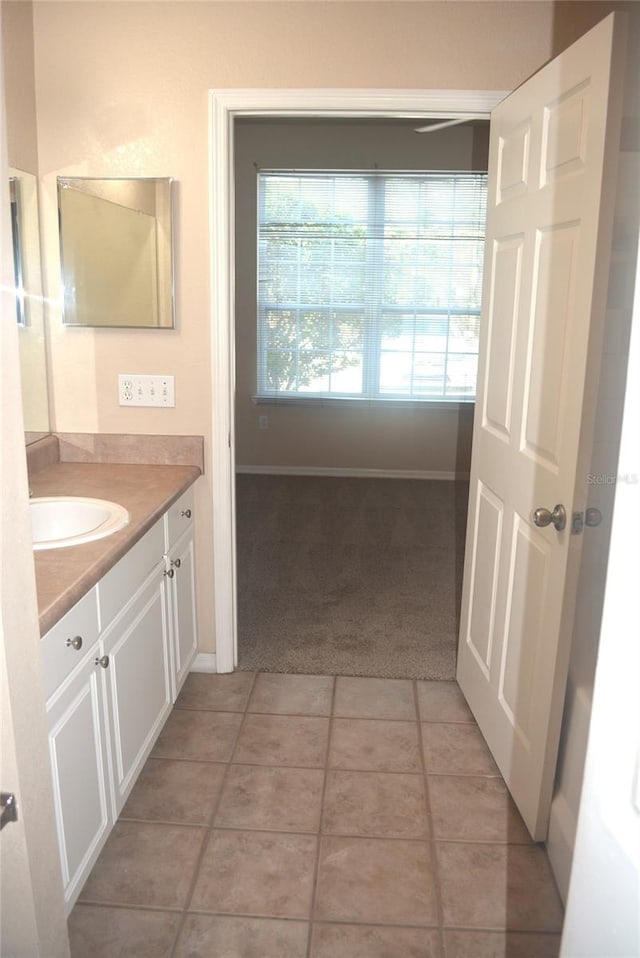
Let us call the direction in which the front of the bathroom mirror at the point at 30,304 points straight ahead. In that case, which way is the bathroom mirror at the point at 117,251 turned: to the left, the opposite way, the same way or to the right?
to the right

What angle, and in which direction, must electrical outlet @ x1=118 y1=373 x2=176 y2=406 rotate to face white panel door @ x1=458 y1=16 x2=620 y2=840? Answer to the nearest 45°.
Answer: approximately 45° to its left

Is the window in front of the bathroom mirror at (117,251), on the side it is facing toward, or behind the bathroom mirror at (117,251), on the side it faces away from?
behind

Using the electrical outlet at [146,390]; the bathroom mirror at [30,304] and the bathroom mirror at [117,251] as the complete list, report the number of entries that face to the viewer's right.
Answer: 1

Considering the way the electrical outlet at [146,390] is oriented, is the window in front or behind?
behind

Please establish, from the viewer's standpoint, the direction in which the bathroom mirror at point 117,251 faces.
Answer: facing the viewer

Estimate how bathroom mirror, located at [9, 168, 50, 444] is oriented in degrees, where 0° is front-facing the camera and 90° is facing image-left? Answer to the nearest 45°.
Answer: approximately 270°

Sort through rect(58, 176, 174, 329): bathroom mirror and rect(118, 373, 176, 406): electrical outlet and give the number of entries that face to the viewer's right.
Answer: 0

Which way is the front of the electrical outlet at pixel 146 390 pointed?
toward the camera
